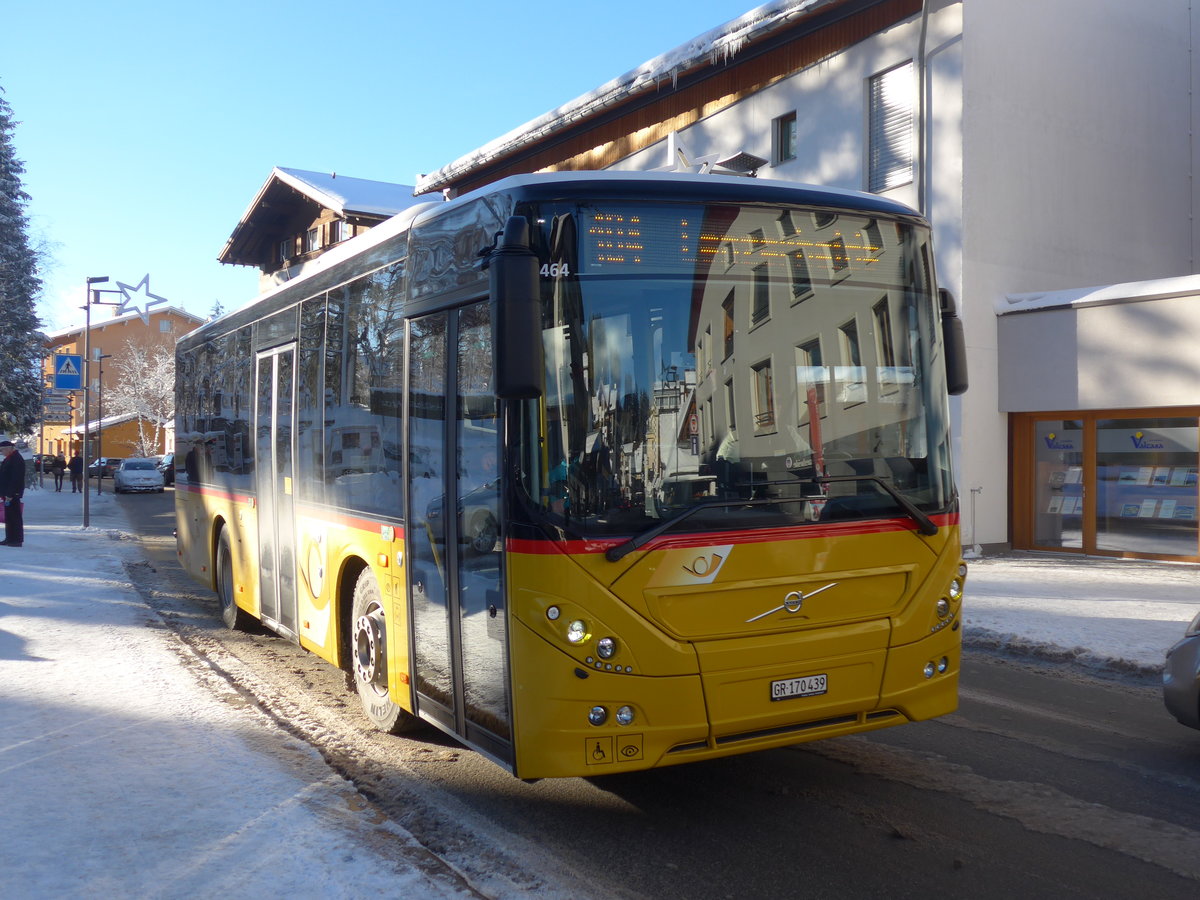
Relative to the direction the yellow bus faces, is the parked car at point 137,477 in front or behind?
behind

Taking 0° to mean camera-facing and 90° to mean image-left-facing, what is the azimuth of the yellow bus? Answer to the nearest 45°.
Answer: approximately 315°

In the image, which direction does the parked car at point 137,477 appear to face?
toward the camera

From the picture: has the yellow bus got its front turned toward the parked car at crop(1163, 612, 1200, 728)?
no

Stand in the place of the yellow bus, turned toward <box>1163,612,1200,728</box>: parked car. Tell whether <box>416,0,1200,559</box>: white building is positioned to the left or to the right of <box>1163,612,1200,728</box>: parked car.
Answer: left

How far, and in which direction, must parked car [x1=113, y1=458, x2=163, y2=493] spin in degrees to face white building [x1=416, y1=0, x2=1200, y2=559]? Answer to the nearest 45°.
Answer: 0° — it already faces it

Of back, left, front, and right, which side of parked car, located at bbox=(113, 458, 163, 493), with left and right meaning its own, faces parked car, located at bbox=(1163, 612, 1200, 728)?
front

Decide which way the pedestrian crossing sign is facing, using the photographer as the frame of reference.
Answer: facing the viewer

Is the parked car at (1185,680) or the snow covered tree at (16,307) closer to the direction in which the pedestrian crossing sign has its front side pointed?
the parked car

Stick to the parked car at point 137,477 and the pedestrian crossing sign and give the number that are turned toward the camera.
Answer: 2

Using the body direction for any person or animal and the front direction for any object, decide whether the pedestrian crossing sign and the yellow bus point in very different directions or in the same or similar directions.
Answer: same or similar directions

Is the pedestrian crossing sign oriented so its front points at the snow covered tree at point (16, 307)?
no

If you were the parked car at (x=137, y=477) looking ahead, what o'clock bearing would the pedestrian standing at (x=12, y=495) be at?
The pedestrian standing is roughly at 12 o'clock from the parked car.

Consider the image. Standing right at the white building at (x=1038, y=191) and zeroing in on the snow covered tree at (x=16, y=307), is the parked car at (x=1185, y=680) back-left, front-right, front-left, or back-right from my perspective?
back-left

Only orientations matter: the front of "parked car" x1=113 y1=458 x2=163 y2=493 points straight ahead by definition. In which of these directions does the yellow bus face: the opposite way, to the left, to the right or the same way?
the same way

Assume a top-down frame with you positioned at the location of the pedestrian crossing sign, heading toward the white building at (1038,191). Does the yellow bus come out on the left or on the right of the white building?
right

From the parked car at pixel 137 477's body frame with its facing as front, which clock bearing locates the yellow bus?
The yellow bus is roughly at 12 o'clock from the parked car.

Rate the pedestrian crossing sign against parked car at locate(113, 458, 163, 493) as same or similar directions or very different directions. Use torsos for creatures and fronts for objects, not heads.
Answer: same or similar directions
